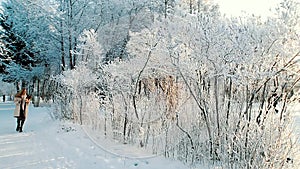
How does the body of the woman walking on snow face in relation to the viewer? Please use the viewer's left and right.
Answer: facing the viewer and to the right of the viewer
